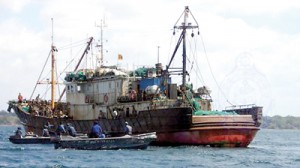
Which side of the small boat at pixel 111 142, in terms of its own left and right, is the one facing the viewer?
right
